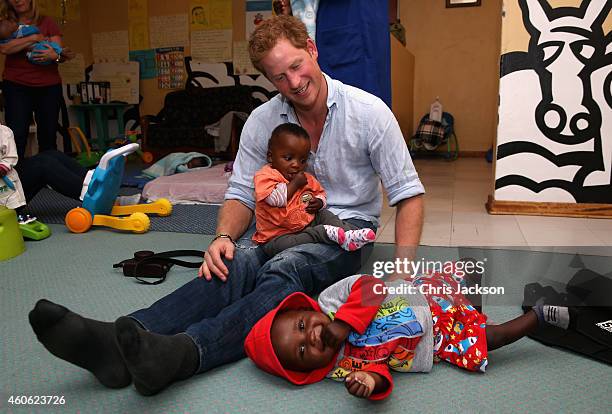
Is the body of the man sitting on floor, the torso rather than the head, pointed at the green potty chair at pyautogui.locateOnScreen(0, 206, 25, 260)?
no

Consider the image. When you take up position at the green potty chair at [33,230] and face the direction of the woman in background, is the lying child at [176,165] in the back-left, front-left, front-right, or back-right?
front-right

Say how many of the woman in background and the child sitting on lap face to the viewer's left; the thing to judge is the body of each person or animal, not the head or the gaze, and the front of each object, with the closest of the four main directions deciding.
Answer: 0

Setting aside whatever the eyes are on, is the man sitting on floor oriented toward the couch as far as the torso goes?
no

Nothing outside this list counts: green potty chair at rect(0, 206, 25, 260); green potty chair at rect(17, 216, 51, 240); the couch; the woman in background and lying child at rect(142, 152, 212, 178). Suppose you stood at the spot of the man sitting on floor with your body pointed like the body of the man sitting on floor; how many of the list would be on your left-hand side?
0

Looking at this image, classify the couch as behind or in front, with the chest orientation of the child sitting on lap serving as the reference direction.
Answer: behind

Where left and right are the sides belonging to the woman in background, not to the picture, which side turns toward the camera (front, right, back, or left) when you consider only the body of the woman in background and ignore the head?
front

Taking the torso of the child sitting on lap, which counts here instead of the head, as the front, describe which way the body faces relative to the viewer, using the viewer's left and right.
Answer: facing the viewer and to the right of the viewer

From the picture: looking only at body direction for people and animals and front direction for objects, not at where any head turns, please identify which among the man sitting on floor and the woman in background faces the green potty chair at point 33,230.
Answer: the woman in background

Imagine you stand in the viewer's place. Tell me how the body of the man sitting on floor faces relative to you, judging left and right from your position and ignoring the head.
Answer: facing the viewer and to the left of the viewer

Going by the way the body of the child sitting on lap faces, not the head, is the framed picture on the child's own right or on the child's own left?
on the child's own left

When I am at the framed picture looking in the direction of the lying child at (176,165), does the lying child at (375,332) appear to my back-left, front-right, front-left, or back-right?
front-left

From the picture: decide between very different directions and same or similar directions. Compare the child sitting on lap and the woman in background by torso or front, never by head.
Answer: same or similar directions

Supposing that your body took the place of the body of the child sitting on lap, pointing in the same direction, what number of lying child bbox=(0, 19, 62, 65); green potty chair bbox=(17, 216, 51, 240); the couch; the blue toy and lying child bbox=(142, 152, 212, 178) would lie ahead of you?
0

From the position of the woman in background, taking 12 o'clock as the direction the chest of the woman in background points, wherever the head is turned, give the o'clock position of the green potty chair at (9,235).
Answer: The green potty chair is roughly at 12 o'clock from the woman in background.

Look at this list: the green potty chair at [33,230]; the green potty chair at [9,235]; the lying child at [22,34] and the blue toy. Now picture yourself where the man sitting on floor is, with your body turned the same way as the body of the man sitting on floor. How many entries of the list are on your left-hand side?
0

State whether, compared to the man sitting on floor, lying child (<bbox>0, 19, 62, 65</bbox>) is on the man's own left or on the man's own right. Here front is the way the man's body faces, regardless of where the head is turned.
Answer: on the man's own right
